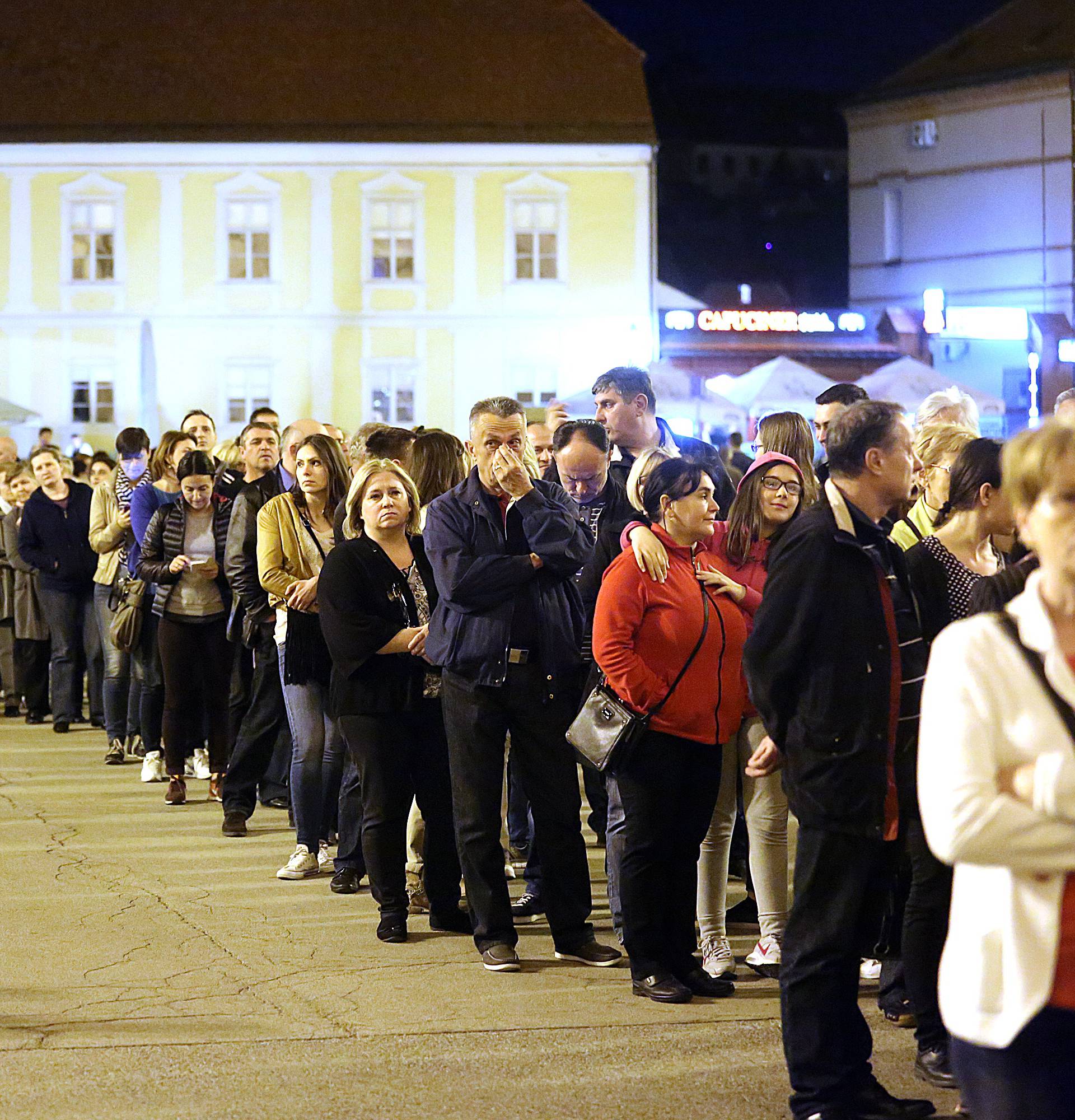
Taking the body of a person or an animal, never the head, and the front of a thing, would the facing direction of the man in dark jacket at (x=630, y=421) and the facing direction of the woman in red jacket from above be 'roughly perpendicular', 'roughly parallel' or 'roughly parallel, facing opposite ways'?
roughly perpendicular

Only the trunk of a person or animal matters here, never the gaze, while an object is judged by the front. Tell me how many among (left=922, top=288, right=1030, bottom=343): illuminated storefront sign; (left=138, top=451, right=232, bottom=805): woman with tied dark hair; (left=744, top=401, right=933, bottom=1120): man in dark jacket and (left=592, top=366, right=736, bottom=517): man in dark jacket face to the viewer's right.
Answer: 1

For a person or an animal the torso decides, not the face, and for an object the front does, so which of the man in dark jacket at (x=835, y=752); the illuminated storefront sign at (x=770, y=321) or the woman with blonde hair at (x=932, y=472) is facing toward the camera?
the illuminated storefront sign

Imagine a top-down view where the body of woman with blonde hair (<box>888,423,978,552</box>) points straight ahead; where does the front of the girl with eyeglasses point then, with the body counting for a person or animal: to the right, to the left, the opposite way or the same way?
to the right

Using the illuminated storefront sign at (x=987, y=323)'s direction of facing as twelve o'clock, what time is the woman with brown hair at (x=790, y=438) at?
The woman with brown hair is roughly at 12 o'clock from the illuminated storefront sign.

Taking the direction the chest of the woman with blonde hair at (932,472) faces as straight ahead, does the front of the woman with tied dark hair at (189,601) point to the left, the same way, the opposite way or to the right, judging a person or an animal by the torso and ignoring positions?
to the right

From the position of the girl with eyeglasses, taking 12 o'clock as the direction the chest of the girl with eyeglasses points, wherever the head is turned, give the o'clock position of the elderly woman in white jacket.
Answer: The elderly woman in white jacket is roughly at 12 o'clock from the girl with eyeglasses.

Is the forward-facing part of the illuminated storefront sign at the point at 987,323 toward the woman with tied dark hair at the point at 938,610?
yes

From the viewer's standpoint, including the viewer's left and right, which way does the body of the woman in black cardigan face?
facing the viewer and to the right of the viewer

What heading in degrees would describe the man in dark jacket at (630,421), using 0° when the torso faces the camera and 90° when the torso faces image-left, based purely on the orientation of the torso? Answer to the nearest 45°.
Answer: approximately 45°

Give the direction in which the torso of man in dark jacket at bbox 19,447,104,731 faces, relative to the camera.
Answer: toward the camera

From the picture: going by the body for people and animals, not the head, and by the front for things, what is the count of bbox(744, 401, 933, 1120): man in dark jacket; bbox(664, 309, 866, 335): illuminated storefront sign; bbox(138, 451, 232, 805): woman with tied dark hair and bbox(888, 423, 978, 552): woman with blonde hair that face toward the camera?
2

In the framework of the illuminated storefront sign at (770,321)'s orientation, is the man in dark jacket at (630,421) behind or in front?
in front

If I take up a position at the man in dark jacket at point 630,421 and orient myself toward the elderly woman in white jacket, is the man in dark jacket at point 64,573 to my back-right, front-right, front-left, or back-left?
back-right

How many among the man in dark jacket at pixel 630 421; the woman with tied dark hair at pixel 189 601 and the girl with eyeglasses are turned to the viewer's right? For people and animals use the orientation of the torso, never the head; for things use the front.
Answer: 0
